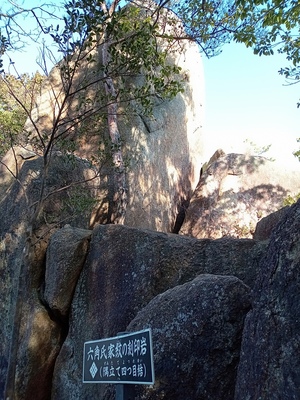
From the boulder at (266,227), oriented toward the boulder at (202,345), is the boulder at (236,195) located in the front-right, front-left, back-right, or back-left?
back-right

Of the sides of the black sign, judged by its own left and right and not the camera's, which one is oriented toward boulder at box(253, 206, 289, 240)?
back

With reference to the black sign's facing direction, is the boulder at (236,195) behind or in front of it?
behind

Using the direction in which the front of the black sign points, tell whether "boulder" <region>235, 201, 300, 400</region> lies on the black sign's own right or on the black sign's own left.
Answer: on the black sign's own left

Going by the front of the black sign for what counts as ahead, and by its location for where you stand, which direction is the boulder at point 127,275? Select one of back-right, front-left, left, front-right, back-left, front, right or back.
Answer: back-right

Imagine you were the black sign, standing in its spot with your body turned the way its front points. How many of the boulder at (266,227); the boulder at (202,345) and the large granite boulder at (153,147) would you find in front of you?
0

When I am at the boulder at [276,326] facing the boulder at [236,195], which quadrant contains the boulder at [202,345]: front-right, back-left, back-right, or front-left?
front-left

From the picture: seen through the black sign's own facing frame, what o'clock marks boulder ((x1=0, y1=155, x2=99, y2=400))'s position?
The boulder is roughly at 4 o'clock from the black sign.

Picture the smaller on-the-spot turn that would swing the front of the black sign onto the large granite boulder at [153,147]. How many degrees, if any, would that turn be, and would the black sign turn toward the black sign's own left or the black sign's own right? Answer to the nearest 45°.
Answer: approximately 135° to the black sign's own right

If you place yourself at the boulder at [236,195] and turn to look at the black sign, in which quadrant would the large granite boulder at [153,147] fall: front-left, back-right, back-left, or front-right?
front-right

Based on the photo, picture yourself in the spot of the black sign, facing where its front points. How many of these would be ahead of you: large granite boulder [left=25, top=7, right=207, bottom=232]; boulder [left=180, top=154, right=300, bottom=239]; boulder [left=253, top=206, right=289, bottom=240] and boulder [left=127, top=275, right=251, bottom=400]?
0

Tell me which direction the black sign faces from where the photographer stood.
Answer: facing the viewer and to the left of the viewer
